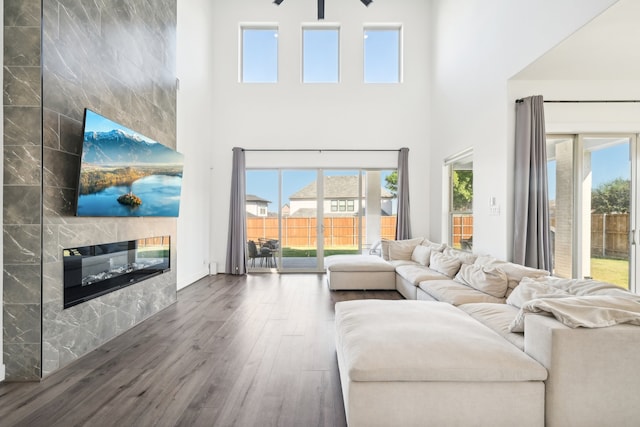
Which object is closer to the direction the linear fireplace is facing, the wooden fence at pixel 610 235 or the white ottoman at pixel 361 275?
the wooden fence

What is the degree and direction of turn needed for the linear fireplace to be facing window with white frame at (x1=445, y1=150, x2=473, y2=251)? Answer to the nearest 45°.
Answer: approximately 45° to its left

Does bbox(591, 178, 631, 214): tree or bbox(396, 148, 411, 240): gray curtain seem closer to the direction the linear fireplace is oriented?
the tree

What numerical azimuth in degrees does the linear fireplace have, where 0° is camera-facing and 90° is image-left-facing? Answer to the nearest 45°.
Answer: approximately 315°

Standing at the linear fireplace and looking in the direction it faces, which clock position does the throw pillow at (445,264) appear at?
The throw pillow is roughly at 11 o'clock from the linear fireplace.

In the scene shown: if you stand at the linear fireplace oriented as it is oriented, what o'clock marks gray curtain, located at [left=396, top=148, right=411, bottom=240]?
The gray curtain is roughly at 10 o'clock from the linear fireplace.

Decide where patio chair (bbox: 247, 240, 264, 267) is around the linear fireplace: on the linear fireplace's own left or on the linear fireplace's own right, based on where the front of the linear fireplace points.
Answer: on the linear fireplace's own left

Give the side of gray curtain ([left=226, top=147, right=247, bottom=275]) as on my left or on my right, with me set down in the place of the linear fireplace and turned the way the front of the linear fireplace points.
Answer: on my left
